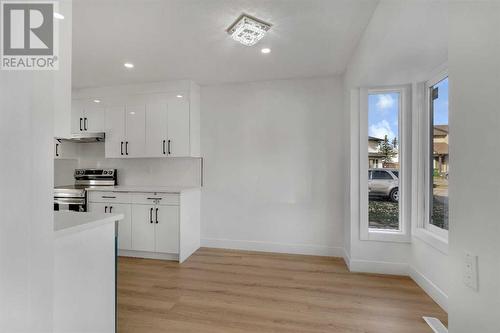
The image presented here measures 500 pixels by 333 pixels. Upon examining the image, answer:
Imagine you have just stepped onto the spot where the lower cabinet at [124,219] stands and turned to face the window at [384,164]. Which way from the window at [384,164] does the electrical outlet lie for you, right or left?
right

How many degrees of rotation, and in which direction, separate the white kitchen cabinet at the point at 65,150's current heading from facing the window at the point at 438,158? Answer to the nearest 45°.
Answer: approximately 45° to its left

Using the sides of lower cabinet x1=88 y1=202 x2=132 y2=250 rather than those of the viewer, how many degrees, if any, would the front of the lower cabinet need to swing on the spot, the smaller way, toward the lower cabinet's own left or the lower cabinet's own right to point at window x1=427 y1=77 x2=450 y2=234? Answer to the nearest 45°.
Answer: approximately 45° to the lower cabinet's own left

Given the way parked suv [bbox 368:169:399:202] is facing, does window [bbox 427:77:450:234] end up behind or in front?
behind

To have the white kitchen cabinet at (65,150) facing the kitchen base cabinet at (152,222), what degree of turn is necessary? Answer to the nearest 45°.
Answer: approximately 45° to its left

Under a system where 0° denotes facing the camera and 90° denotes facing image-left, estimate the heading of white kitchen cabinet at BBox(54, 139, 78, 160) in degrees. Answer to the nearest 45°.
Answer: approximately 0°
